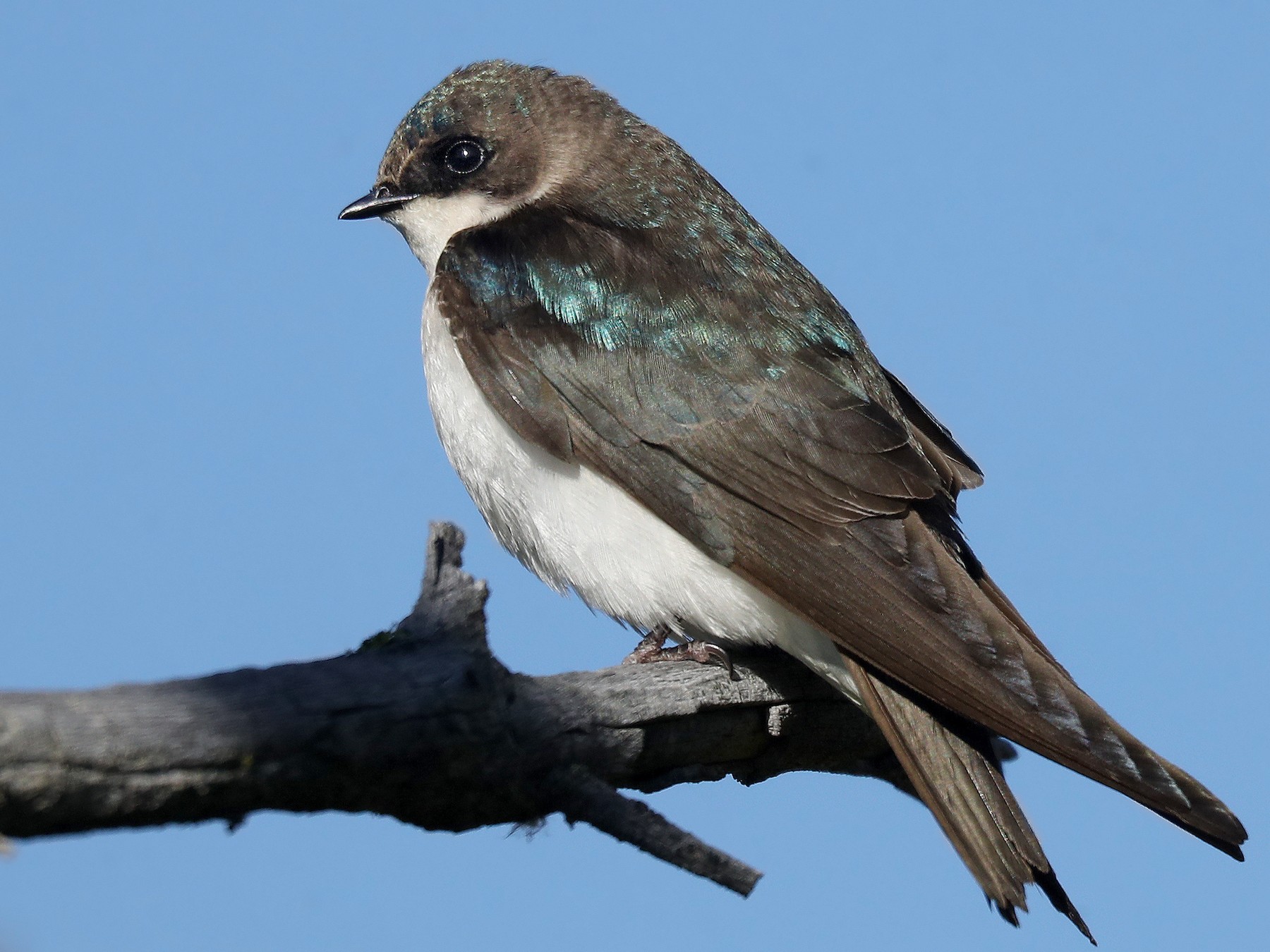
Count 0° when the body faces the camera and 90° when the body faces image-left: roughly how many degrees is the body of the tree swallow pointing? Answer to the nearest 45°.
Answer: approximately 90°
